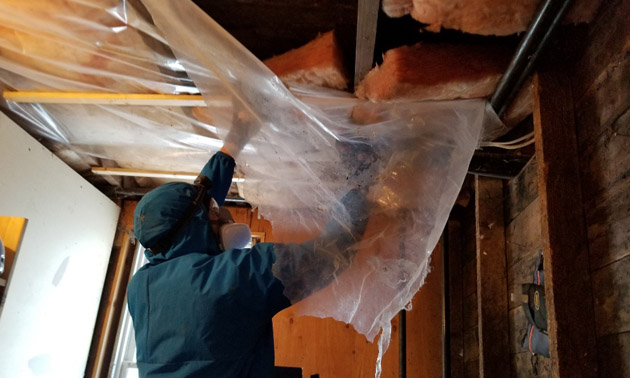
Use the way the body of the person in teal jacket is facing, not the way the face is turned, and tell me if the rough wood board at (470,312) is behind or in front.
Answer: in front

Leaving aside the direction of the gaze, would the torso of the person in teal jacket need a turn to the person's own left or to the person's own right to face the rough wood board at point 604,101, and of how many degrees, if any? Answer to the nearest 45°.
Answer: approximately 90° to the person's own right

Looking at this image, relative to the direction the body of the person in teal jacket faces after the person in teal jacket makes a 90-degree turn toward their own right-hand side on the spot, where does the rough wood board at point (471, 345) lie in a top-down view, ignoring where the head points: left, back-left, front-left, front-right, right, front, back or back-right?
left

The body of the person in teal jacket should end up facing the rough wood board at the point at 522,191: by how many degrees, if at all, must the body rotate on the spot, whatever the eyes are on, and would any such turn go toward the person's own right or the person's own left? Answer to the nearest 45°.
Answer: approximately 45° to the person's own right

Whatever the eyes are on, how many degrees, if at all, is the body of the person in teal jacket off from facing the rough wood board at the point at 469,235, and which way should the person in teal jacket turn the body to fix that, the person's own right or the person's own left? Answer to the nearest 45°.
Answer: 0° — they already face it

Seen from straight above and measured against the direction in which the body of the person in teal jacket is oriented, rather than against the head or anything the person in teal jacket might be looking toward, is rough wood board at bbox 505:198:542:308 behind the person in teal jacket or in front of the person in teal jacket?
in front

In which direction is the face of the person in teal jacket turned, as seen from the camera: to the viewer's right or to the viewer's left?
to the viewer's right

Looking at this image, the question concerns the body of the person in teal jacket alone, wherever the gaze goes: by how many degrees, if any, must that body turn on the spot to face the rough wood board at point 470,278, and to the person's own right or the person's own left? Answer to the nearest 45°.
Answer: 0° — they already face it

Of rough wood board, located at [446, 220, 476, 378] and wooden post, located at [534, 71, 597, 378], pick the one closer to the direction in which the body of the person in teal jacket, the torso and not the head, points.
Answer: the rough wood board

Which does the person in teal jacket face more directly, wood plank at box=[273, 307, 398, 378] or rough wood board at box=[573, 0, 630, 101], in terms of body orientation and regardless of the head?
the wood plank

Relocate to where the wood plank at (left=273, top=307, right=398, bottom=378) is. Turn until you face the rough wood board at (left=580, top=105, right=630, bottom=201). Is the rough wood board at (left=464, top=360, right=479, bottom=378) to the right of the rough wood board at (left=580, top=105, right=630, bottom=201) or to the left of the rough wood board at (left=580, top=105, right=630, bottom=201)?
left

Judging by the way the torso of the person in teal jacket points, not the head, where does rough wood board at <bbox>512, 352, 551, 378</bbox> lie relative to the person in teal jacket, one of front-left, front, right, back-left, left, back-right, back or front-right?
front-right

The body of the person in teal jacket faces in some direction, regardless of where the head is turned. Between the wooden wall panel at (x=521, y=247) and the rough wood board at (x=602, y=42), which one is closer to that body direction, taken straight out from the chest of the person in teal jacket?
the wooden wall panel

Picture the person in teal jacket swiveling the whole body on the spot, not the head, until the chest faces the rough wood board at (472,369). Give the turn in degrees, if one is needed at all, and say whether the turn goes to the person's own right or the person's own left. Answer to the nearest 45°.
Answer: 0° — they already face it

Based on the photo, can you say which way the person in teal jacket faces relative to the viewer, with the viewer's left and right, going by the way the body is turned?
facing away from the viewer and to the right of the viewer
